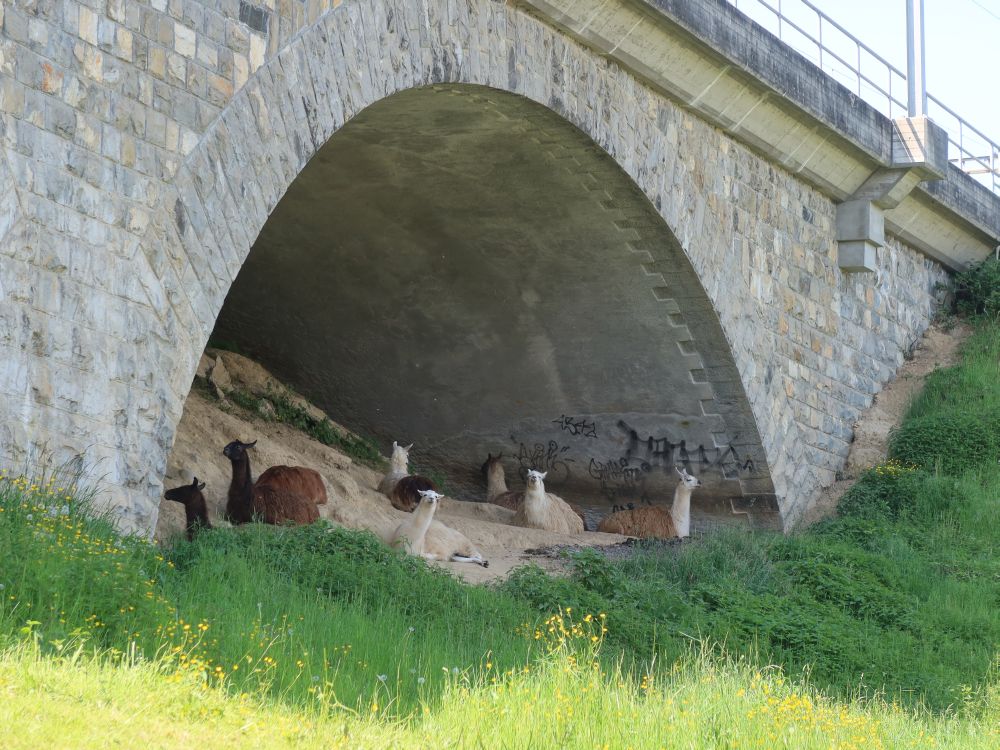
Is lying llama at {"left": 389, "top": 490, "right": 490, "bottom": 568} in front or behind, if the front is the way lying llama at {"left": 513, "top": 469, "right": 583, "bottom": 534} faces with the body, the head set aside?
in front

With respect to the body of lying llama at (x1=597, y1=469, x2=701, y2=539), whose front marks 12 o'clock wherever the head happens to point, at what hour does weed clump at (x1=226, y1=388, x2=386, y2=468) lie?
The weed clump is roughly at 6 o'clock from the lying llama.

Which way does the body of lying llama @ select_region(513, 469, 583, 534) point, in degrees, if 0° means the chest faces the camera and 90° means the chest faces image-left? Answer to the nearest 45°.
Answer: approximately 45°

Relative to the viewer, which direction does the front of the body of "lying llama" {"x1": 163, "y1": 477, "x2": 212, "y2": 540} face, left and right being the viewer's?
facing to the left of the viewer

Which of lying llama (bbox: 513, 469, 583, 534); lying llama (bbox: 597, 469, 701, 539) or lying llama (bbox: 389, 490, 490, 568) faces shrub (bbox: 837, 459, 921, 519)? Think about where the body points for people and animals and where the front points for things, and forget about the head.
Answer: lying llama (bbox: 597, 469, 701, 539)

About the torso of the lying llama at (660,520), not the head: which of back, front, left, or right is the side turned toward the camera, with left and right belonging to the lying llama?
right

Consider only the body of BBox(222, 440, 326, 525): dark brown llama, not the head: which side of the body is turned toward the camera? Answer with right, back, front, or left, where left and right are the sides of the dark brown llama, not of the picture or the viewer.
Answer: left

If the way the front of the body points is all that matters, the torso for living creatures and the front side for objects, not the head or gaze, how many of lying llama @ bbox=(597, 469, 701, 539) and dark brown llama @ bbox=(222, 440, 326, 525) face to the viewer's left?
1

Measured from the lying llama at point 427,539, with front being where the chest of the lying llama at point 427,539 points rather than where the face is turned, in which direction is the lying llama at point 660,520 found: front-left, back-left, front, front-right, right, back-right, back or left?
back

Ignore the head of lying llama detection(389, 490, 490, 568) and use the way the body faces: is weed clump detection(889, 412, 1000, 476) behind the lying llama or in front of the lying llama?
behind
